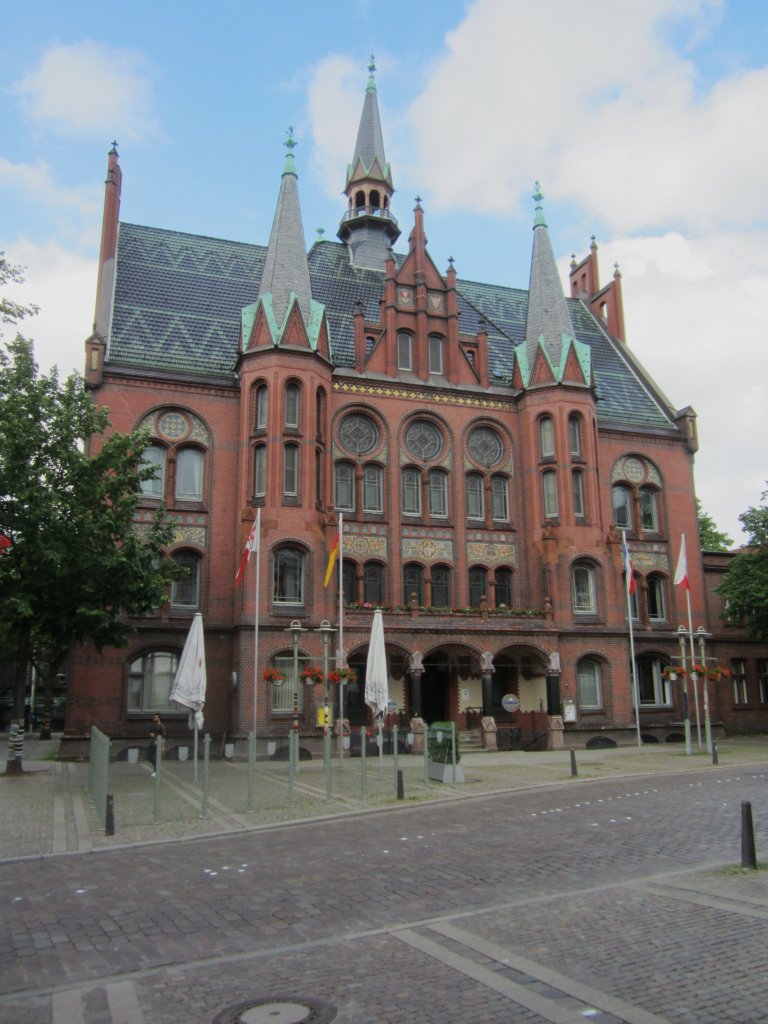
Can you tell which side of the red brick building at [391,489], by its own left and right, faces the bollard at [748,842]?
front

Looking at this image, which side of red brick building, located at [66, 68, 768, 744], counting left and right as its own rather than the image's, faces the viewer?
front

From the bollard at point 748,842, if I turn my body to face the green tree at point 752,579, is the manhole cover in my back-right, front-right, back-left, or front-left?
back-left

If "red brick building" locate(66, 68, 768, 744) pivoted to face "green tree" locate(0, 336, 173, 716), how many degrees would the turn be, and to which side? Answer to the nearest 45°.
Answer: approximately 45° to its right

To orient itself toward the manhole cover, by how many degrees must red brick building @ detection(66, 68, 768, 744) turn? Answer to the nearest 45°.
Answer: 0° — it already faces it

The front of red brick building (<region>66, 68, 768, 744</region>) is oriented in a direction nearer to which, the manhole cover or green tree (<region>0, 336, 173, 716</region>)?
the manhole cover

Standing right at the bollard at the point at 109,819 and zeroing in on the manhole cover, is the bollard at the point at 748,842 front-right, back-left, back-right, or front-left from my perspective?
front-left

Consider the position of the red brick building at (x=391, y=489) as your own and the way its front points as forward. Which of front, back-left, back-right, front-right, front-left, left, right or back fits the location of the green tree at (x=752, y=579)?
left

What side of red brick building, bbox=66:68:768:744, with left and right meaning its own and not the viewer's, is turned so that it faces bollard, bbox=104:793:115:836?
front
